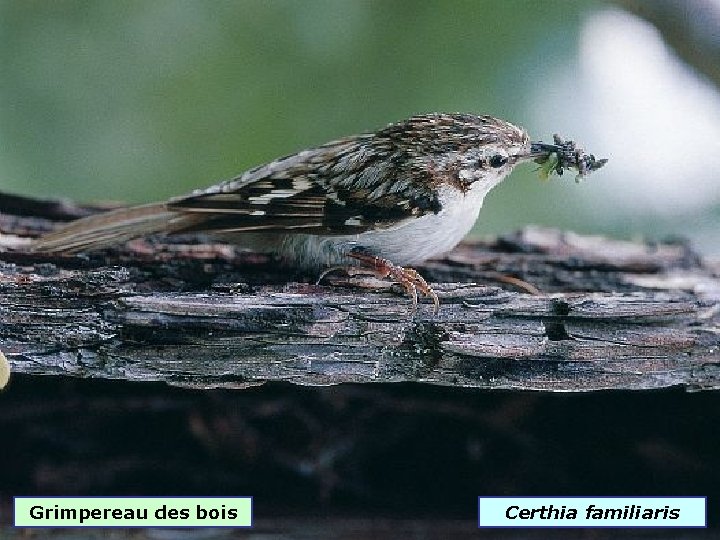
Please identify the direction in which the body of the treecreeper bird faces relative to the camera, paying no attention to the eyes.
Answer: to the viewer's right
